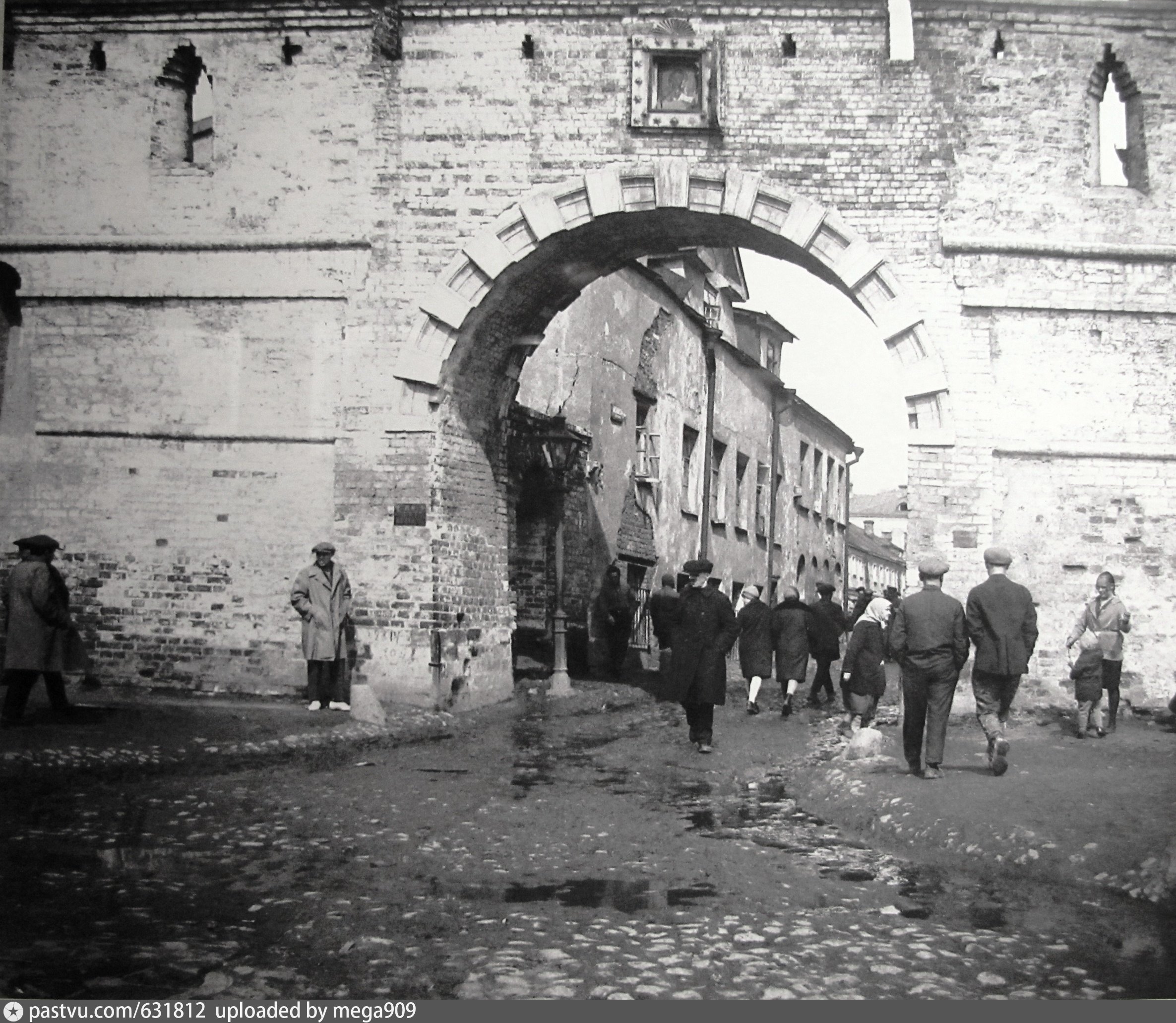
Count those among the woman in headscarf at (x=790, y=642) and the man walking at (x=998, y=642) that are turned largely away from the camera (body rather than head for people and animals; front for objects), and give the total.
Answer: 2

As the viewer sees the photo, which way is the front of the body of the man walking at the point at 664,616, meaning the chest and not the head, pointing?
away from the camera

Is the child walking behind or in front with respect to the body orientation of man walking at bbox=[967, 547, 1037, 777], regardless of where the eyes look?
in front

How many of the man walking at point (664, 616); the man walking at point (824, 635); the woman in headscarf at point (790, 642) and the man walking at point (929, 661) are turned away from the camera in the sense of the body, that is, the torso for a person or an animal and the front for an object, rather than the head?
4

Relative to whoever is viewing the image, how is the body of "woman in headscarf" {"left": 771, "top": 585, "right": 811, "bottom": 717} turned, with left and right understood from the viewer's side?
facing away from the viewer

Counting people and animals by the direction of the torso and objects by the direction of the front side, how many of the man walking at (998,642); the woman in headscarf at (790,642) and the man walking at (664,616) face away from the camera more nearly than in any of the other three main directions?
3

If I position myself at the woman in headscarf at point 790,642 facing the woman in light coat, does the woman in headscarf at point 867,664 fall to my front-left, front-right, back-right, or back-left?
front-right

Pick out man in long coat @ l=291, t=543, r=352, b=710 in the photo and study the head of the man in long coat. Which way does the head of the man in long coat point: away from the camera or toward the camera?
toward the camera

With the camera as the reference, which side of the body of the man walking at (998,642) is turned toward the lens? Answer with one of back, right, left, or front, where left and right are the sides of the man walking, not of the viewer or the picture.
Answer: back

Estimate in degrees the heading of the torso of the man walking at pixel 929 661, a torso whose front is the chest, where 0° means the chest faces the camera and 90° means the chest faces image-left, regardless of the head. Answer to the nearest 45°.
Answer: approximately 180°

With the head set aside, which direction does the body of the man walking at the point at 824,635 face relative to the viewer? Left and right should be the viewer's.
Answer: facing away from the viewer

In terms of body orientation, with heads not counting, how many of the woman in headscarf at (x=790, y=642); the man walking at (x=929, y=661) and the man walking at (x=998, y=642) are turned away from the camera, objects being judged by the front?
3

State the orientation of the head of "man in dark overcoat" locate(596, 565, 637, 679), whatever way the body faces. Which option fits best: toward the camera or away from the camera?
toward the camera
